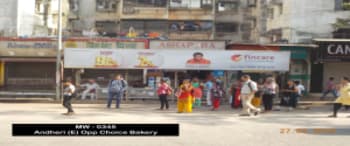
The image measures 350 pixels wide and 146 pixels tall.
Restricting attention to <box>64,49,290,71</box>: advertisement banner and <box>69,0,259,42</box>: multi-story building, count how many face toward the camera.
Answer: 2

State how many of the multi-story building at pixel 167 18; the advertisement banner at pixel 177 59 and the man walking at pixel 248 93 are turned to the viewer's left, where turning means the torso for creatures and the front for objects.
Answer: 1

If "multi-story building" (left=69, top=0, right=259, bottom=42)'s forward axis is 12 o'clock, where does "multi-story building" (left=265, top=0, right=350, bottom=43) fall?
"multi-story building" (left=265, top=0, right=350, bottom=43) is roughly at 10 o'clock from "multi-story building" (left=69, top=0, right=259, bottom=42).

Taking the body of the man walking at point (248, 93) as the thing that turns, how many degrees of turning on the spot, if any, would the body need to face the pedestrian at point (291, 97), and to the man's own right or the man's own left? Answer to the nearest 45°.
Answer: approximately 135° to the man's own right

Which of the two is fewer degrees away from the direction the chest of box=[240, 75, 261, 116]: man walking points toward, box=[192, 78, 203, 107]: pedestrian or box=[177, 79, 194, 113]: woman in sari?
the woman in sari

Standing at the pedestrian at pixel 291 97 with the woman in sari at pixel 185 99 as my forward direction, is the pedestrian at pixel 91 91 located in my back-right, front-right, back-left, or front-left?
front-right

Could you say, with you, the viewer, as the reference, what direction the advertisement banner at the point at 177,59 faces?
facing the viewer

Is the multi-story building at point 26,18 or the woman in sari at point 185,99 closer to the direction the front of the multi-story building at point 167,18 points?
the woman in sari

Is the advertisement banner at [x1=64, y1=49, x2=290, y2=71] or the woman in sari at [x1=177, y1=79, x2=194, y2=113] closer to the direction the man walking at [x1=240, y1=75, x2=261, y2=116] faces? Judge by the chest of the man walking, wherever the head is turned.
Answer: the woman in sari

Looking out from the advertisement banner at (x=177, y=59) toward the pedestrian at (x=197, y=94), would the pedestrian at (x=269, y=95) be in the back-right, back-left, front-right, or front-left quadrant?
front-left

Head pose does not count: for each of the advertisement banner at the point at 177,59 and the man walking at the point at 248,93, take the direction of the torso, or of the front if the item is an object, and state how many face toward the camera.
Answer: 1
